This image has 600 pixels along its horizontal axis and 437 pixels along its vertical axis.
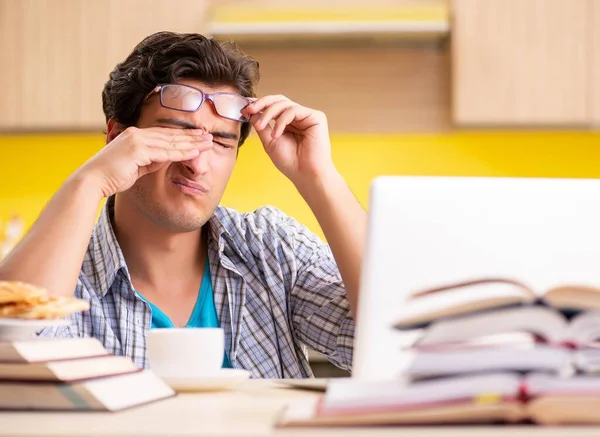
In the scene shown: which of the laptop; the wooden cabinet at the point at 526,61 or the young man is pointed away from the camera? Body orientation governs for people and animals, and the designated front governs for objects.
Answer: the laptop

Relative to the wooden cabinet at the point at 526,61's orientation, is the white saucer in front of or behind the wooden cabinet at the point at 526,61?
in front

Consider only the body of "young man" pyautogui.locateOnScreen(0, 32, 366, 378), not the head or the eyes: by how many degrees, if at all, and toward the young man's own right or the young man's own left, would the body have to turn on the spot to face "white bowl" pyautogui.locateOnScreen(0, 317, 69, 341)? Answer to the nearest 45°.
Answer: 0° — they already face it

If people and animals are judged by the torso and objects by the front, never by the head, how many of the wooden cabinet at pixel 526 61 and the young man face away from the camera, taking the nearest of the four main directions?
0

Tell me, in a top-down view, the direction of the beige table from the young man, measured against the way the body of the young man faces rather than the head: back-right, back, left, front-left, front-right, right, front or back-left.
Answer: front

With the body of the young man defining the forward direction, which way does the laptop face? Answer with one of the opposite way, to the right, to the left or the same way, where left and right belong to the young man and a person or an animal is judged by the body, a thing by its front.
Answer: the opposite way

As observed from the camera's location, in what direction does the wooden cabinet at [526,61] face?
facing the viewer

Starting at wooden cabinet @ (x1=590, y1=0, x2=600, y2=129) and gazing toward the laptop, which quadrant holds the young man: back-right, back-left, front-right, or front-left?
front-right

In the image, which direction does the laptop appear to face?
away from the camera

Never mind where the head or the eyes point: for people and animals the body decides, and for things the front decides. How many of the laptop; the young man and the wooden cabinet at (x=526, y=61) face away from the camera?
1

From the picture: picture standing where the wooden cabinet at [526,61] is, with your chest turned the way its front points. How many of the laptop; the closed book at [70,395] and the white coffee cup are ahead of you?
3

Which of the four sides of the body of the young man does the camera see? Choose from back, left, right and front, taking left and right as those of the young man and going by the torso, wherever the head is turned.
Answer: front

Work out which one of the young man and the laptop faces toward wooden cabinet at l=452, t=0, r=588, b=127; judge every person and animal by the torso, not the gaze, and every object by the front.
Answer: the laptop

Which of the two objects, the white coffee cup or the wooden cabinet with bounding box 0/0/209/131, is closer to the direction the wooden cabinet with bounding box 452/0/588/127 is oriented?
the white coffee cup

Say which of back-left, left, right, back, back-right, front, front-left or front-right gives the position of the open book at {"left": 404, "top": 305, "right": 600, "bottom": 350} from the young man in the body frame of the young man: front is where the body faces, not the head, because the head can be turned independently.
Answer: front

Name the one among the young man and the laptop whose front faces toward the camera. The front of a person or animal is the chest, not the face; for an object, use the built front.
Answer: the young man
